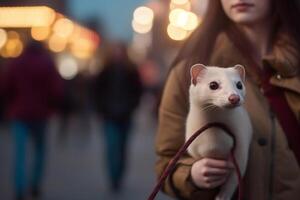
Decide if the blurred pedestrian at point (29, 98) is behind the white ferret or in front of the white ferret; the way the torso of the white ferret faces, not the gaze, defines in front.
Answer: behind

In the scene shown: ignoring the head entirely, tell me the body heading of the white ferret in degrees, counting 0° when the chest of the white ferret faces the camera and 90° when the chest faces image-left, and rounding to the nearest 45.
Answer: approximately 315°
